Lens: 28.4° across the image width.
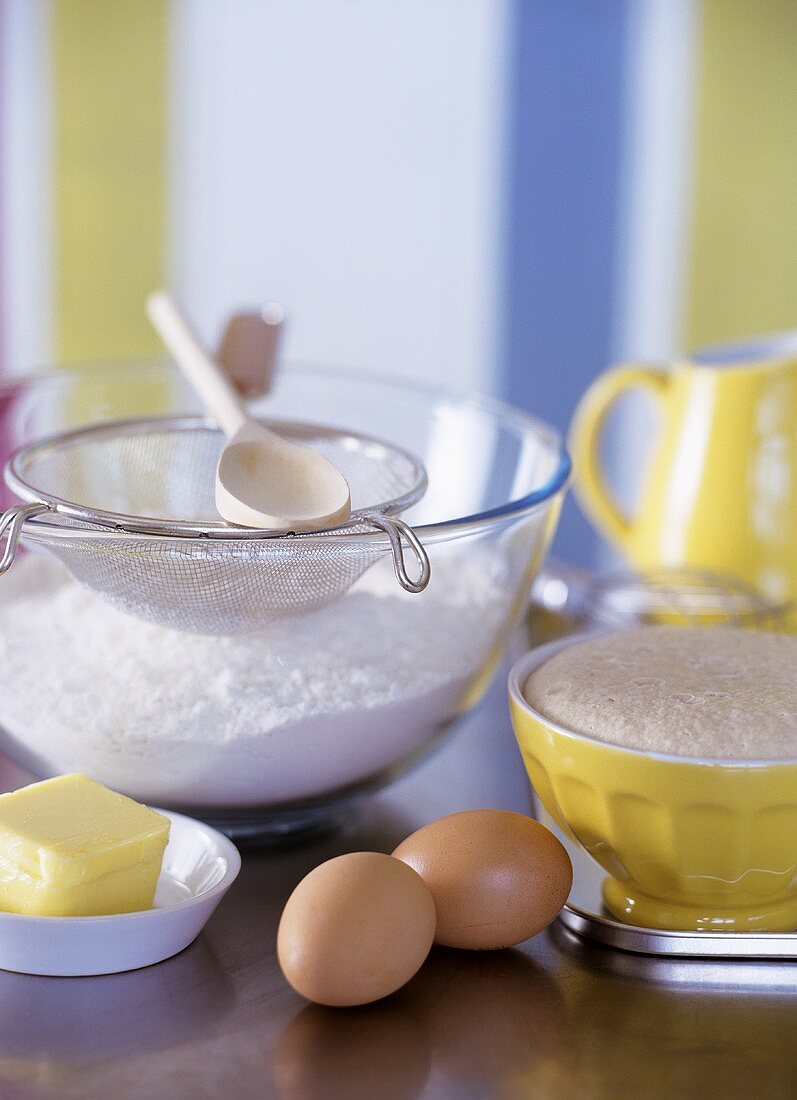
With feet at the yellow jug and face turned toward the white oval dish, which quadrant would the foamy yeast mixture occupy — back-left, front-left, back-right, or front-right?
front-left

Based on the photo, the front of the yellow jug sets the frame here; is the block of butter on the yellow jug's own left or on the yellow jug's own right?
on the yellow jug's own right

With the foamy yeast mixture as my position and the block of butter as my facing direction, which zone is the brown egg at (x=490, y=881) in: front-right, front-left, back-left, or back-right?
front-left

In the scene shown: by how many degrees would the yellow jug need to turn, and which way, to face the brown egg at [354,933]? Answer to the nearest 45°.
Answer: approximately 90° to its right

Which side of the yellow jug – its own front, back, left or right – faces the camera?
right
